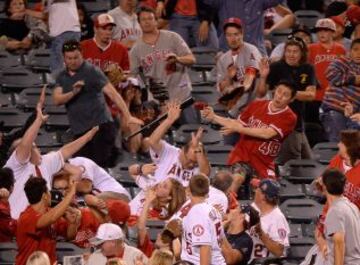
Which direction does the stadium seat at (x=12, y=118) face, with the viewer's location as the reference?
facing the viewer

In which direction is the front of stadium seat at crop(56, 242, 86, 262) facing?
toward the camera

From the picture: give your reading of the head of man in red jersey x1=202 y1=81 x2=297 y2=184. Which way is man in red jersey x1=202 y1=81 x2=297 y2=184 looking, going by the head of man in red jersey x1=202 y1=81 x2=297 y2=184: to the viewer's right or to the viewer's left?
to the viewer's left

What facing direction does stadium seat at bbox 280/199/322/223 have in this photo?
toward the camera

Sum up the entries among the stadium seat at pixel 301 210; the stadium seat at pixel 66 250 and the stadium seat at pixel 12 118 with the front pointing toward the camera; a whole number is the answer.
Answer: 3
